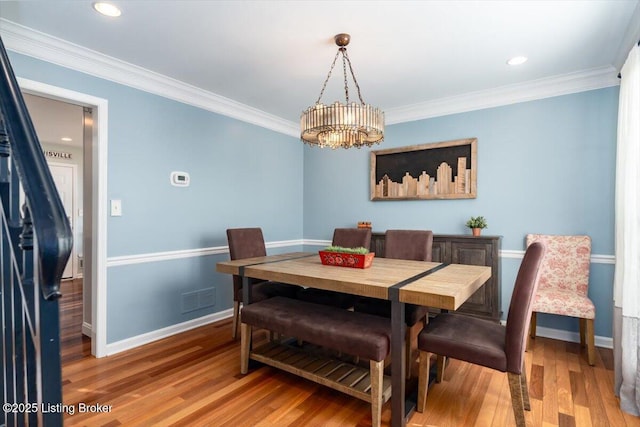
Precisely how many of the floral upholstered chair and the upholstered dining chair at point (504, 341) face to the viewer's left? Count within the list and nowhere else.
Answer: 1

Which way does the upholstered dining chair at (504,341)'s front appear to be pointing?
to the viewer's left

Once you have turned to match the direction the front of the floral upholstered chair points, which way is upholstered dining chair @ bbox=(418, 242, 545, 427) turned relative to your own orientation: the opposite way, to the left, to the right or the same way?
to the right

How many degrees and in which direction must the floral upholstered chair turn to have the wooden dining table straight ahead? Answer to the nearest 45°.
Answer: approximately 45° to its right

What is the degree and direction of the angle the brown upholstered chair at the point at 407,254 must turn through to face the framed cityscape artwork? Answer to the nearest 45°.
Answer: approximately 135° to its right
